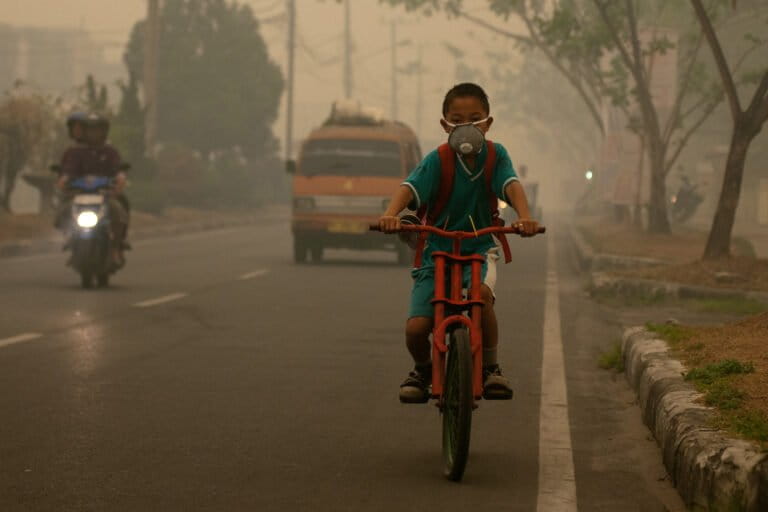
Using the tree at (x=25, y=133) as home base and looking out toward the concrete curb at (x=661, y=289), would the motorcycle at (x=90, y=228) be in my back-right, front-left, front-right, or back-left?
front-right

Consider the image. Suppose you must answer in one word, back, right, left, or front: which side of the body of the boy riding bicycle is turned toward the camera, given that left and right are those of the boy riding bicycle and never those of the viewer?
front

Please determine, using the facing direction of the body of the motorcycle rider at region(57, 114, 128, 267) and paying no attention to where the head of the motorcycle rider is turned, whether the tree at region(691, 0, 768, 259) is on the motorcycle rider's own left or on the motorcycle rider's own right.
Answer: on the motorcycle rider's own left

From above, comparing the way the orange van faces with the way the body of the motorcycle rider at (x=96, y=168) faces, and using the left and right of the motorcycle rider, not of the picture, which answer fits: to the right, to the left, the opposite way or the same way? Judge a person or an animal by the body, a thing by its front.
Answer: the same way

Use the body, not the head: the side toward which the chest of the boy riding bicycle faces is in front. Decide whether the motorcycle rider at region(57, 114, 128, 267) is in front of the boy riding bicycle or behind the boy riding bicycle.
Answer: behind

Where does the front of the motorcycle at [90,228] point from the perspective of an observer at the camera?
facing the viewer

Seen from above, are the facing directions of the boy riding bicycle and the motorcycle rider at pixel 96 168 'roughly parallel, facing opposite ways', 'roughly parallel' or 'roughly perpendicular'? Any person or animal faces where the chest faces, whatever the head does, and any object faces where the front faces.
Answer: roughly parallel

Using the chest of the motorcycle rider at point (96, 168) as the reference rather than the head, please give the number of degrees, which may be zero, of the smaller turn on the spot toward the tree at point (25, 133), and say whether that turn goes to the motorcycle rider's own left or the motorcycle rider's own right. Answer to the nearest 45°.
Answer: approximately 180°

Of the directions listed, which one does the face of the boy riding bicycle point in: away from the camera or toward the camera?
toward the camera

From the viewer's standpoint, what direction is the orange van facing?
toward the camera

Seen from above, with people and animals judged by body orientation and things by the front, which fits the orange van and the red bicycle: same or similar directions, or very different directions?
same or similar directions

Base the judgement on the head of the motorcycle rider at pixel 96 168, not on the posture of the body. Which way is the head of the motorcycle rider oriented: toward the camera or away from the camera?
toward the camera

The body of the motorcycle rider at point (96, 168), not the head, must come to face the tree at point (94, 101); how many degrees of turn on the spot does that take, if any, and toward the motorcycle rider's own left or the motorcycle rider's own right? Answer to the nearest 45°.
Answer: approximately 180°

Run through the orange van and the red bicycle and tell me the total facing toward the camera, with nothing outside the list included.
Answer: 2

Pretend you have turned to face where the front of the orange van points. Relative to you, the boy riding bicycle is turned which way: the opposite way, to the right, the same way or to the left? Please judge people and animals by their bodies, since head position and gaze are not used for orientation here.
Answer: the same way
